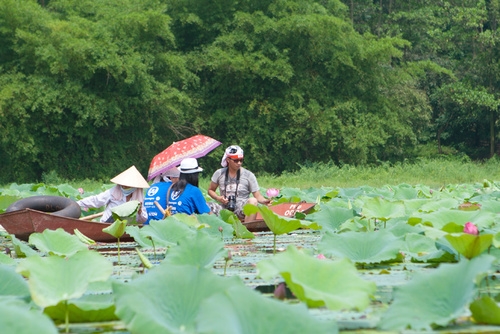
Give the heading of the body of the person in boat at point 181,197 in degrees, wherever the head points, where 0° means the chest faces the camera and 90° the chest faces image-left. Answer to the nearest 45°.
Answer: approximately 225°

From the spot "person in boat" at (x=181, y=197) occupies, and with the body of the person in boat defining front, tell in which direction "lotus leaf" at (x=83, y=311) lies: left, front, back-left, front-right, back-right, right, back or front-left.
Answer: back-right

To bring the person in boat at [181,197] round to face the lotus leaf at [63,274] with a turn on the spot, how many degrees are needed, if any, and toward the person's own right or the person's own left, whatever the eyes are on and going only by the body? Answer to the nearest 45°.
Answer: approximately 135° to the person's own right

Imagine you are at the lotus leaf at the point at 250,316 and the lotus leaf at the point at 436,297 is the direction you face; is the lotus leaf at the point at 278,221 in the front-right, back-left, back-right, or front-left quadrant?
front-left

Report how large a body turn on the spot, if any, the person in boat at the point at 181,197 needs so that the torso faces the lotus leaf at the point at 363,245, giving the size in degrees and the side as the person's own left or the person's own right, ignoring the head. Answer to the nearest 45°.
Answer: approximately 135° to the person's own right

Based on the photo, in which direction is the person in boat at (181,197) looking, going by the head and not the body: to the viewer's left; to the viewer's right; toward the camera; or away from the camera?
away from the camera

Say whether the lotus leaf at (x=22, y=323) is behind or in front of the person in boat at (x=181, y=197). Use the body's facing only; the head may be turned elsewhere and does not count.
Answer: behind

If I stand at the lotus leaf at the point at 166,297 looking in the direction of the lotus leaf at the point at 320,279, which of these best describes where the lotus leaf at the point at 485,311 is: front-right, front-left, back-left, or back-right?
front-right

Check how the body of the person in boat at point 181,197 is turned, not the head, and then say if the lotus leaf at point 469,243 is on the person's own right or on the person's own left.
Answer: on the person's own right

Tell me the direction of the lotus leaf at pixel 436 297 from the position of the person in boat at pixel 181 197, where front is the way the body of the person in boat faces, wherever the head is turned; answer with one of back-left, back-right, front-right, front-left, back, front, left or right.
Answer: back-right

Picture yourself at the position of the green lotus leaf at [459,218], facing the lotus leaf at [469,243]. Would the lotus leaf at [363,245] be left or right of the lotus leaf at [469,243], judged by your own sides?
right

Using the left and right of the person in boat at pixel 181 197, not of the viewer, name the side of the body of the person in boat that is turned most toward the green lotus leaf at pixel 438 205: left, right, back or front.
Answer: right
